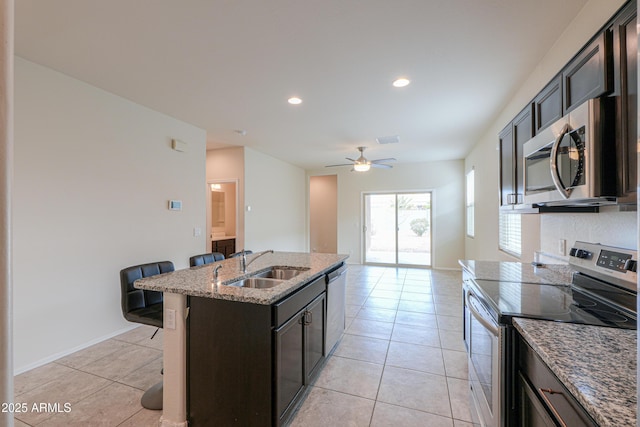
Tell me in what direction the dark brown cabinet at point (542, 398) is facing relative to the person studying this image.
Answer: facing the viewer and to the left of the viewer

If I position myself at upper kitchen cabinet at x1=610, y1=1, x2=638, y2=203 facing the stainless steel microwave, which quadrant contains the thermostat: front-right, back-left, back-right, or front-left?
front-left

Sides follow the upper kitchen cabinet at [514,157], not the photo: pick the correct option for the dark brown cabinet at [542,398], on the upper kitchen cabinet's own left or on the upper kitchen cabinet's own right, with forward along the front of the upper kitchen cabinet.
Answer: on the upper kitchen cabinet's own left

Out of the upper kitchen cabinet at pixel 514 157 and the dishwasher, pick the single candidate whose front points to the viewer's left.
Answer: the upper kitchen cabinet

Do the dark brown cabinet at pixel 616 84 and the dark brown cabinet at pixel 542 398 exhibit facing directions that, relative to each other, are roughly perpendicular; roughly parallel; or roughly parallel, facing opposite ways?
roughly parallel

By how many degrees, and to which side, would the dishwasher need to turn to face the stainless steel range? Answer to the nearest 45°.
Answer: approximately 45° to its right

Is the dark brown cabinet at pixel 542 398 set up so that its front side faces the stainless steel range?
no

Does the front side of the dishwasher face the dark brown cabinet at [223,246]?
no

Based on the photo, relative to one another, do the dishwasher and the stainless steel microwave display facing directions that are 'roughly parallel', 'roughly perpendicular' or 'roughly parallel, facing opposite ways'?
roughly parallel, facing opposite ways

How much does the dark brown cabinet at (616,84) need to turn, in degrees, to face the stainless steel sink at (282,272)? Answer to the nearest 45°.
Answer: approximately 45° to its right

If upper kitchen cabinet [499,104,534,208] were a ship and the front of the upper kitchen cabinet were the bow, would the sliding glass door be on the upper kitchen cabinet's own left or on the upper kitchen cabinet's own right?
on the upper kitchen cabinet's own right

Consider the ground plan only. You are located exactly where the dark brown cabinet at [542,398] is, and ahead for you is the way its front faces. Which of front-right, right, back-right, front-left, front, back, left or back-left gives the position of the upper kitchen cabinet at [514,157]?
back-right

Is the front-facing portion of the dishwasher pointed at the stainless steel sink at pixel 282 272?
no

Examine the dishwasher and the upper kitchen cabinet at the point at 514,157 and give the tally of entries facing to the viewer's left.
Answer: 1

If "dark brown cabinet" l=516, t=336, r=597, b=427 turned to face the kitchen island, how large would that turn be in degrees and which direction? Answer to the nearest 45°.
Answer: approximately 45° to its right

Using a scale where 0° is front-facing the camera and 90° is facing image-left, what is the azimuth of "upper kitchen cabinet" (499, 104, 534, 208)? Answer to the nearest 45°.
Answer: approximately 90°

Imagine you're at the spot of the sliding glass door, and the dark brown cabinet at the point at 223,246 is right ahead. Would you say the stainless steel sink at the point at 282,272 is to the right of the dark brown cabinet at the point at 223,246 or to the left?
left

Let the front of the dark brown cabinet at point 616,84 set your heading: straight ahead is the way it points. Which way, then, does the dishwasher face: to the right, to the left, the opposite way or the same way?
the opposite way

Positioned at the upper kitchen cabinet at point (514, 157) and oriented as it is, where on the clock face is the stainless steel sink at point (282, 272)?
The stainless steel sink is roughly at 11 o'clock from the upper kitchen cabinet.
